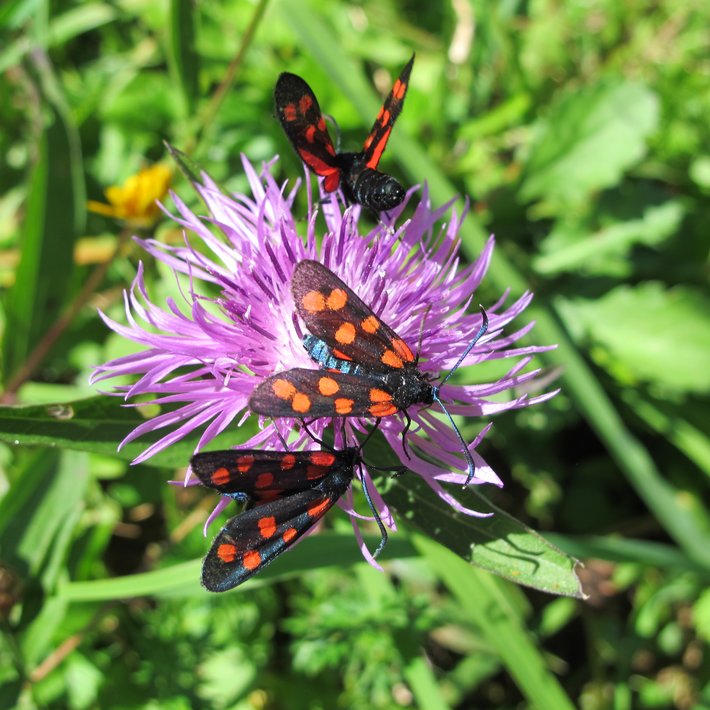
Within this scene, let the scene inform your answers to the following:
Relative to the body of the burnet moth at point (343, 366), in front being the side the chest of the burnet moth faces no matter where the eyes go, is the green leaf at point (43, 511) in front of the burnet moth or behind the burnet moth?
behind

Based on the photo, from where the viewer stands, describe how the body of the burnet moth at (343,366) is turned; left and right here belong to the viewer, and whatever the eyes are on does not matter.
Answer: facing to the right of the viewer

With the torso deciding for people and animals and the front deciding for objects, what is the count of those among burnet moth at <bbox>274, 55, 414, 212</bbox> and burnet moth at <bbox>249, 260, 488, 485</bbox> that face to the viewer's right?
1

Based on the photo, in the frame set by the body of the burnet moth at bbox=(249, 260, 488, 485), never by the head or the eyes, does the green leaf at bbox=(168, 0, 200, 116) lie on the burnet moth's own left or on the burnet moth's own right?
on the burnet moth's own left

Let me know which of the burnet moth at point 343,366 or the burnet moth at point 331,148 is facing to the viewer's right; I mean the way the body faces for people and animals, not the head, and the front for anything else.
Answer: the burnet moth at point 343,366
